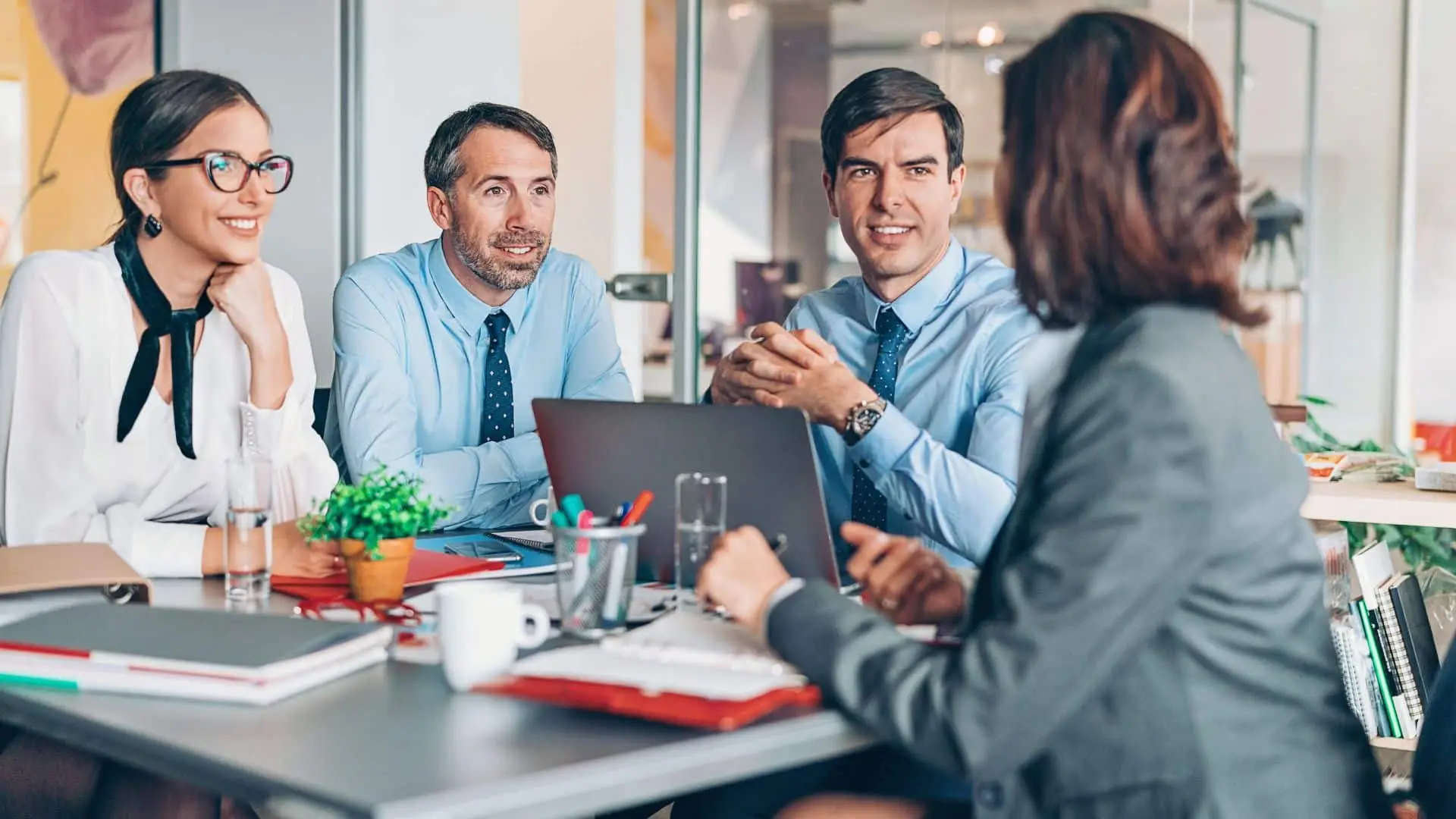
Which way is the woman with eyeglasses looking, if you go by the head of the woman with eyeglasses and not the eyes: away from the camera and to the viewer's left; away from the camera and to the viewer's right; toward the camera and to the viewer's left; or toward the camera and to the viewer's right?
toward the camera and to the viewer's right

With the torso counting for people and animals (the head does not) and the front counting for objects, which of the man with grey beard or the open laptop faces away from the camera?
the open laptop

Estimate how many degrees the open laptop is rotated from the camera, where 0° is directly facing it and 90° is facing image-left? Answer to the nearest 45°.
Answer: approximately 180°

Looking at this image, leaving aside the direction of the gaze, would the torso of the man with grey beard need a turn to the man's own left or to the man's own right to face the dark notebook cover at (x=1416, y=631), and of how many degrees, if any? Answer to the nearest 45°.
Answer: approximately 45° to the man's own left

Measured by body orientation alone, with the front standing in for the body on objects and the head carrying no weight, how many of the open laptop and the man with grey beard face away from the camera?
1

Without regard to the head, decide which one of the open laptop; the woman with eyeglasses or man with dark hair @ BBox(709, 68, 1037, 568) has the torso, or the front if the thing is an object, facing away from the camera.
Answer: the open laptop

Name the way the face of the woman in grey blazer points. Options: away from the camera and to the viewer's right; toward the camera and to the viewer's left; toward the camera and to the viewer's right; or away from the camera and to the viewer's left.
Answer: away from the camera and to the viewer's left

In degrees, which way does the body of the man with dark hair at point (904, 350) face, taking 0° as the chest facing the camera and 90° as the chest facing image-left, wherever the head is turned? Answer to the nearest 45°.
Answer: approximately 45°
